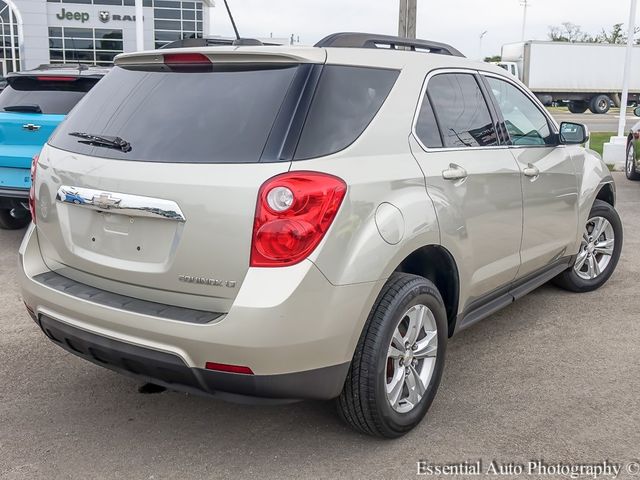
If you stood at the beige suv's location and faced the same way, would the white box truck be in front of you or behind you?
in front

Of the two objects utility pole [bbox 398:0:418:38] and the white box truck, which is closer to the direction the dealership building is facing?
the utility pole

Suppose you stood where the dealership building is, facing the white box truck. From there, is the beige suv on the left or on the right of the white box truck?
right

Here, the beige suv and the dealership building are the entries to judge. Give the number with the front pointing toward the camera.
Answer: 1

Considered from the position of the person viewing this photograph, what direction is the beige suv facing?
facing away from the viewer and to the right of the viewer

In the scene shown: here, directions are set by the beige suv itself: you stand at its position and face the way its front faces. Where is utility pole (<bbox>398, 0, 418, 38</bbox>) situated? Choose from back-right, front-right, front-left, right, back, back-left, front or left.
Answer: front-left

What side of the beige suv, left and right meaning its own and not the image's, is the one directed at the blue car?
left

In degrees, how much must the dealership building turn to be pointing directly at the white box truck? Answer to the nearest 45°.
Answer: approximately 45° to its left

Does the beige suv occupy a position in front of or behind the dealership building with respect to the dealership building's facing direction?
in front

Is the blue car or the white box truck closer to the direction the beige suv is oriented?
the white box truck

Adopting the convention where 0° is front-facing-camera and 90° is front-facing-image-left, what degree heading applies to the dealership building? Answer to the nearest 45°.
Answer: approximately 0°
